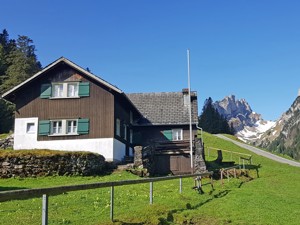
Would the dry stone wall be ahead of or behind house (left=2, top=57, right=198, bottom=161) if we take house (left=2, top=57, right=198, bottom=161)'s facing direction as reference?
ahead

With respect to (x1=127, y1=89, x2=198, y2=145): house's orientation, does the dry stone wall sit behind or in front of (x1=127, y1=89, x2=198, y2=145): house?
in front

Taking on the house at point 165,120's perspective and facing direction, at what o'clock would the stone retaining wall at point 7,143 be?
The stone retaining wall is roughly at 3 o'clock from the house.

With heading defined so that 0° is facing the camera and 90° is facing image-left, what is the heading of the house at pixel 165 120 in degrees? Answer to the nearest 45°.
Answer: approximately 0°
